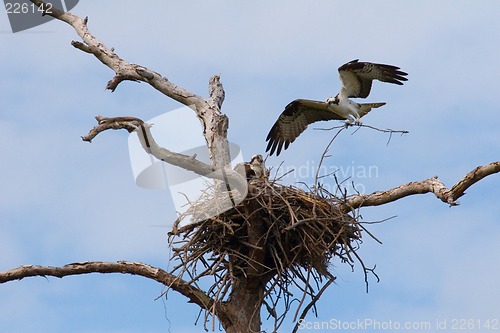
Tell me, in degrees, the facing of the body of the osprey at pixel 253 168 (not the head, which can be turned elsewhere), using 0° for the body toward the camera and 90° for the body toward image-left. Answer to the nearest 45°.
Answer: approximately 315°
